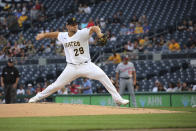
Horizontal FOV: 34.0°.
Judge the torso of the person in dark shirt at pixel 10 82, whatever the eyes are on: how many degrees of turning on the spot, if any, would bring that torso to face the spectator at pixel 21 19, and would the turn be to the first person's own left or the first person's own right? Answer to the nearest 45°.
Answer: approximately 180°

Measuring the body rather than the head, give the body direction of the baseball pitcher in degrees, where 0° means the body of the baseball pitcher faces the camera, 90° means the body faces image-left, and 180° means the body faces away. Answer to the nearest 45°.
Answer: approximately 0°

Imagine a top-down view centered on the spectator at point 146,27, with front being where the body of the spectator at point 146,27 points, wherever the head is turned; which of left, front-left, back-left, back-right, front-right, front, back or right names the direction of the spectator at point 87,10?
back-right

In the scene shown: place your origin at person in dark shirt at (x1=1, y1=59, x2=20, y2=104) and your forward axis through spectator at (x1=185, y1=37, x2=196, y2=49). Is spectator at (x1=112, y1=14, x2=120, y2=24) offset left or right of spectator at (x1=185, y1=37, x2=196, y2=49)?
left

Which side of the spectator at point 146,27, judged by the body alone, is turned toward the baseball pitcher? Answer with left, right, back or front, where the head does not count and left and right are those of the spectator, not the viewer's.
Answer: front

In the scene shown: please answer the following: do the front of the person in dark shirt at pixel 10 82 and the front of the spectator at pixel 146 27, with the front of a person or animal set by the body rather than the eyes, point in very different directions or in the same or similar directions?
same or similar directions

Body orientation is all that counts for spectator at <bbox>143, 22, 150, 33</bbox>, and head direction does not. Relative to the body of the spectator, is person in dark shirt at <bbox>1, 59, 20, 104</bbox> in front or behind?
in front

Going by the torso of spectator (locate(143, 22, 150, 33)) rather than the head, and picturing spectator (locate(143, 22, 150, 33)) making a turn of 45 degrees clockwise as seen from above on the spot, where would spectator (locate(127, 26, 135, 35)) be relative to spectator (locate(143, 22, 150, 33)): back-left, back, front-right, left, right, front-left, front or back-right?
front-right

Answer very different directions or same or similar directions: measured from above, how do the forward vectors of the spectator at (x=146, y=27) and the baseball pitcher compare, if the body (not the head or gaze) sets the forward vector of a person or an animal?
same or similar directions

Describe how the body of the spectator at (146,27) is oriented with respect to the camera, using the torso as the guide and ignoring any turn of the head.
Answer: toward the camera

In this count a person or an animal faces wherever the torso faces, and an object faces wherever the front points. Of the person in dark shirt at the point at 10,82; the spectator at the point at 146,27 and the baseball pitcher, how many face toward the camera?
3

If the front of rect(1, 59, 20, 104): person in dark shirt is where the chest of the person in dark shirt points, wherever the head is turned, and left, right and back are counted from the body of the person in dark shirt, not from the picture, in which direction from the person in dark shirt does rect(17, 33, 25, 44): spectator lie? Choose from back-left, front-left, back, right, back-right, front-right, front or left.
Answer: back

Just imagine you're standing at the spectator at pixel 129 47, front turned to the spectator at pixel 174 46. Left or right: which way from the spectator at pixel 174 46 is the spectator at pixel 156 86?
right

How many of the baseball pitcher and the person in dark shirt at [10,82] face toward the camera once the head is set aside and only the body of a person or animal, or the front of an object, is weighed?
2

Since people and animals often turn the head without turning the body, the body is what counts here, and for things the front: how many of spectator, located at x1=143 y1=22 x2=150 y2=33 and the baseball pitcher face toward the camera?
2

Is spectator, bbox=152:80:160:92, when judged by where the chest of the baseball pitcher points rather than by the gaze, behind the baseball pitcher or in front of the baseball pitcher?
behind
